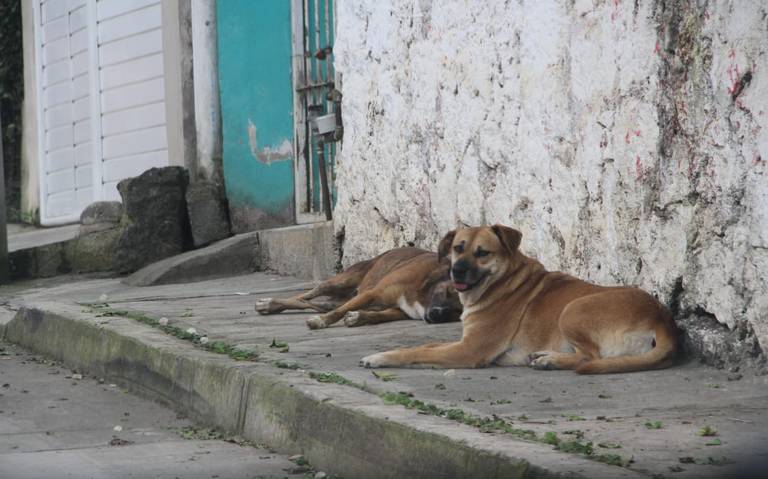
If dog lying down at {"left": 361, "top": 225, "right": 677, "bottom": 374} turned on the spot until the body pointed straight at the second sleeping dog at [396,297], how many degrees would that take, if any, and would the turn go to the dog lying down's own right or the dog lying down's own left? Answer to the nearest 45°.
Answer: approximately 45° to the dog lying down's own right

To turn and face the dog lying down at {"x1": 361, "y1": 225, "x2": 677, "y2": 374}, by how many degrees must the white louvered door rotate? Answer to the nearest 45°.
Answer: approximately 45° to its left

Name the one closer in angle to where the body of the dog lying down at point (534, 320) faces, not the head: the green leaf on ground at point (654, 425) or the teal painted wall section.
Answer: the teal painted wall section

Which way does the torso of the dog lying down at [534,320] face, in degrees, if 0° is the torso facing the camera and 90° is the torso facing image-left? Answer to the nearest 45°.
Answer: approximately 90°

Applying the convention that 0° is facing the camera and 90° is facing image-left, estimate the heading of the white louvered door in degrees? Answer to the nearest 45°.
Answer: approximately 45°

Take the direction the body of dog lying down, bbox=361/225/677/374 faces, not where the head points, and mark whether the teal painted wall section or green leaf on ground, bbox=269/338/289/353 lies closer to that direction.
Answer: the green leaf on ground

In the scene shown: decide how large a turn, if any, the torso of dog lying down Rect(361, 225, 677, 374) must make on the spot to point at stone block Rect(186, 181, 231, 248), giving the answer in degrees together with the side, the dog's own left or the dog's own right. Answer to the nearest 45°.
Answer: approximately 45° to the dog's own right

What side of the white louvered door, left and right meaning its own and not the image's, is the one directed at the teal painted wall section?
left
